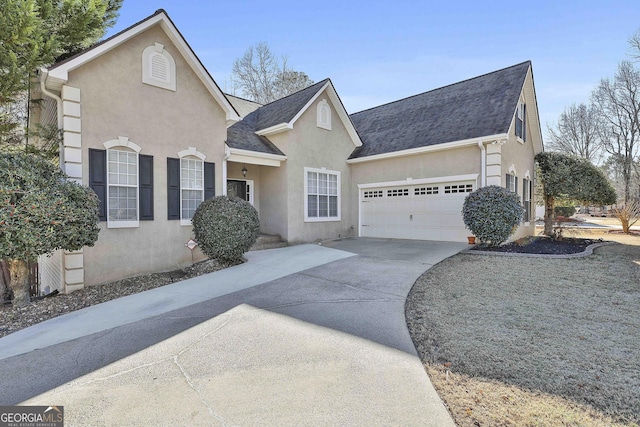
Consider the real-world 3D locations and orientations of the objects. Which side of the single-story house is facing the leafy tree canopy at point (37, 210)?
right

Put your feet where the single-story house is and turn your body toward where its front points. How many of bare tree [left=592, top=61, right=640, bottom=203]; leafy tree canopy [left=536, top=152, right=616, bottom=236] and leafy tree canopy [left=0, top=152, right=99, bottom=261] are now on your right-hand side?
1

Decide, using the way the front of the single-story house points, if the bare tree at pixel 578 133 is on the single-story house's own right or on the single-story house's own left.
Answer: on the single-story house's own left

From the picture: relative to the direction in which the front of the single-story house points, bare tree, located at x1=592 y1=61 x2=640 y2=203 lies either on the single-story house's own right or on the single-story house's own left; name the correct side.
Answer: on the single-story house's own left

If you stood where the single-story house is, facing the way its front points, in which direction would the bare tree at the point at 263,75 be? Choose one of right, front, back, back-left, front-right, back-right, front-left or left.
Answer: back-left

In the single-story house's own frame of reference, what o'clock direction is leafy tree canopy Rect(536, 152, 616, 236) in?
The leafy tree canopy is roughly at 10 o'clock from the single-story house.

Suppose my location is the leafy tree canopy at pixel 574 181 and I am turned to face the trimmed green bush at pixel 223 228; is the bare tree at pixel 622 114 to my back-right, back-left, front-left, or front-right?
back-right

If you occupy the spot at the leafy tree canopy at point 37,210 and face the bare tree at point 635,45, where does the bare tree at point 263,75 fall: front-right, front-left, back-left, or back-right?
front-left

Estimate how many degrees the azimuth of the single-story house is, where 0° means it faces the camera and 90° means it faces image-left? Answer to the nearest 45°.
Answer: approximately 315°

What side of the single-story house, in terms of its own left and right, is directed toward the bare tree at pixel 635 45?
left

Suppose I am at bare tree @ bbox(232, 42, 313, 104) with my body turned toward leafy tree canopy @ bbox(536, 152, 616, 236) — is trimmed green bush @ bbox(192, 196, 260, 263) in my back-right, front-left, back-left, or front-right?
front-right

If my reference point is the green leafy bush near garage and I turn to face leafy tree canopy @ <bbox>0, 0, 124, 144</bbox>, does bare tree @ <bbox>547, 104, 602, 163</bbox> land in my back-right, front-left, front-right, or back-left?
back-right
